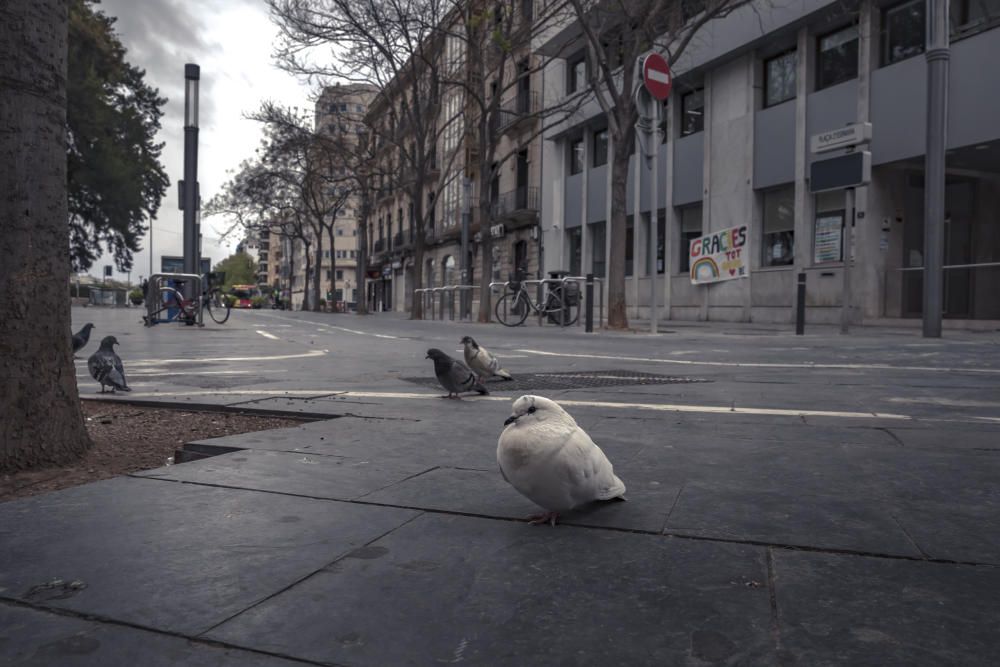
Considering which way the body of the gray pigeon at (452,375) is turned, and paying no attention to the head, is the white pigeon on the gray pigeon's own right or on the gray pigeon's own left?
on the gray pigeon's own left

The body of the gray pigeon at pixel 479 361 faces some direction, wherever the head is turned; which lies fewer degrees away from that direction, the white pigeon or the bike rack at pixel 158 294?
the bike rack

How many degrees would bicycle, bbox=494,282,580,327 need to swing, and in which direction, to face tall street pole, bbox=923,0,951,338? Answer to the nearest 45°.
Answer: approximately 135° to its left

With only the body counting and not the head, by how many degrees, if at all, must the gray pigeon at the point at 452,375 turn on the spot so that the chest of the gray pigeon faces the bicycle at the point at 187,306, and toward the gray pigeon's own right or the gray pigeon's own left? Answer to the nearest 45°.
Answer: approximately 45° to the gray pigeon's own right

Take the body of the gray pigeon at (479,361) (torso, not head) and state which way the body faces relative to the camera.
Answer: to the viewer's left

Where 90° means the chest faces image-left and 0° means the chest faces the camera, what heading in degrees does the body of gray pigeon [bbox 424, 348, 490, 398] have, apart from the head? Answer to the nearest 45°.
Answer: approximately 90°

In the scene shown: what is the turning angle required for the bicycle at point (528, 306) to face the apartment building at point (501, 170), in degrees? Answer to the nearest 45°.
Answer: approximately 90° to its right

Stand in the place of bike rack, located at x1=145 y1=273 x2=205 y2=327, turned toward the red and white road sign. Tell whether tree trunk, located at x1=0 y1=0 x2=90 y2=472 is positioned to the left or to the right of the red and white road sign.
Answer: right

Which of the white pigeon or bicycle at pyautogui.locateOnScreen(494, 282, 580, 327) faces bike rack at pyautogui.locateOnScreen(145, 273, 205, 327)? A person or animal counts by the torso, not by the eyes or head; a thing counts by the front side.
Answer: the bicycle

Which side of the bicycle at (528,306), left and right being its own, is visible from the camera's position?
left
